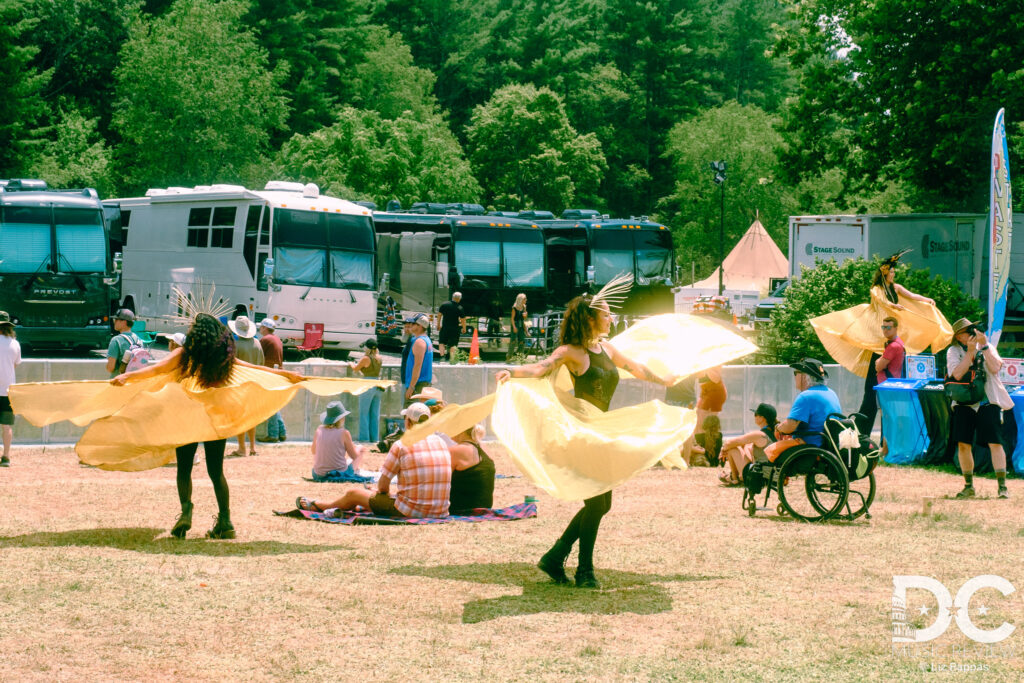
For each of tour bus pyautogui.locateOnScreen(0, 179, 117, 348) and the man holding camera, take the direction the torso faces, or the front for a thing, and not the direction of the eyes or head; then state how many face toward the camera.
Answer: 2

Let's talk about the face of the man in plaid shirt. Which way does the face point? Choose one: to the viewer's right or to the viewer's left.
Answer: to the viewer's left

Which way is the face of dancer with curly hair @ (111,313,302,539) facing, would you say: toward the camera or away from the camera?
away from the camera

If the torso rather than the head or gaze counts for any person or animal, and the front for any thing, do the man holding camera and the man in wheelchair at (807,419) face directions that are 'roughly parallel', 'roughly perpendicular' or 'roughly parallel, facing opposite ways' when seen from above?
roughly perpendicular

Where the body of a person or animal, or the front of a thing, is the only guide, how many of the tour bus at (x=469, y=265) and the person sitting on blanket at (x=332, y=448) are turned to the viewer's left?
0

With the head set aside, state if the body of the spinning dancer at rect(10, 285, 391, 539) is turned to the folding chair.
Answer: yes

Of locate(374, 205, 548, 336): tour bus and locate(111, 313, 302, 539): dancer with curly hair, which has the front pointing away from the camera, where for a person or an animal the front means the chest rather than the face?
the dancer with curly hair

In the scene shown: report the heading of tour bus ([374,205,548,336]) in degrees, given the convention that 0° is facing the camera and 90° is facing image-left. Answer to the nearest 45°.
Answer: approximately 315°

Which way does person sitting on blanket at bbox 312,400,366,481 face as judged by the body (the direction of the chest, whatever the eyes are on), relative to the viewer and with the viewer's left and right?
facing away from the viewer and to the right of the viewer

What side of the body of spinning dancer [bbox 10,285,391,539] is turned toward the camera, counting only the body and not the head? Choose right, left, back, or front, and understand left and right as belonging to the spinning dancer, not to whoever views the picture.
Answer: back

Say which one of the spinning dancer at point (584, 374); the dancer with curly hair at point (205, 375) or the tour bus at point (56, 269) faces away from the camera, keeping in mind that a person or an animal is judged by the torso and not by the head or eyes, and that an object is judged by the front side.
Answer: the dancer with curly hair

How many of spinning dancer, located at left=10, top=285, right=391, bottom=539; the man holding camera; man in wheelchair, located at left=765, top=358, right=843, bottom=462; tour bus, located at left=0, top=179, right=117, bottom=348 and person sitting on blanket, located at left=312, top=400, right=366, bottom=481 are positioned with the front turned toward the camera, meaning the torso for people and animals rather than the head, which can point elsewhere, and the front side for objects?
2

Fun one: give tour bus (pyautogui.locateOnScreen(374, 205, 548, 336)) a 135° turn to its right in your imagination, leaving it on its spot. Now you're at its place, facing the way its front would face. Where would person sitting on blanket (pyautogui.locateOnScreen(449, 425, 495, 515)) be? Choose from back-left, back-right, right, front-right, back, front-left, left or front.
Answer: left
